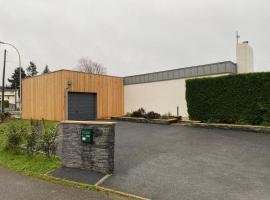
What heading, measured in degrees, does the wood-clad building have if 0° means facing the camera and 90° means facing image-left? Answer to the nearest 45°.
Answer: approximately 315°

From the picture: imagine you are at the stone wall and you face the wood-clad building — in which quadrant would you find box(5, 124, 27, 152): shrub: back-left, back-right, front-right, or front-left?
front-left

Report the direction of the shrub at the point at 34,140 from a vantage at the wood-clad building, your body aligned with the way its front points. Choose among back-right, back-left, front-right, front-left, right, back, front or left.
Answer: front-right

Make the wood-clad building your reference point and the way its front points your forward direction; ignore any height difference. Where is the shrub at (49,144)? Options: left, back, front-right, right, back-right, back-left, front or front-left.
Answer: front-right

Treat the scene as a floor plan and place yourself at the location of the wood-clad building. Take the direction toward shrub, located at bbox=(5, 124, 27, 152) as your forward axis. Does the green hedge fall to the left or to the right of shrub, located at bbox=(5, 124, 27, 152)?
left

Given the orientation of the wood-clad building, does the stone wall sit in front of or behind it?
in front
